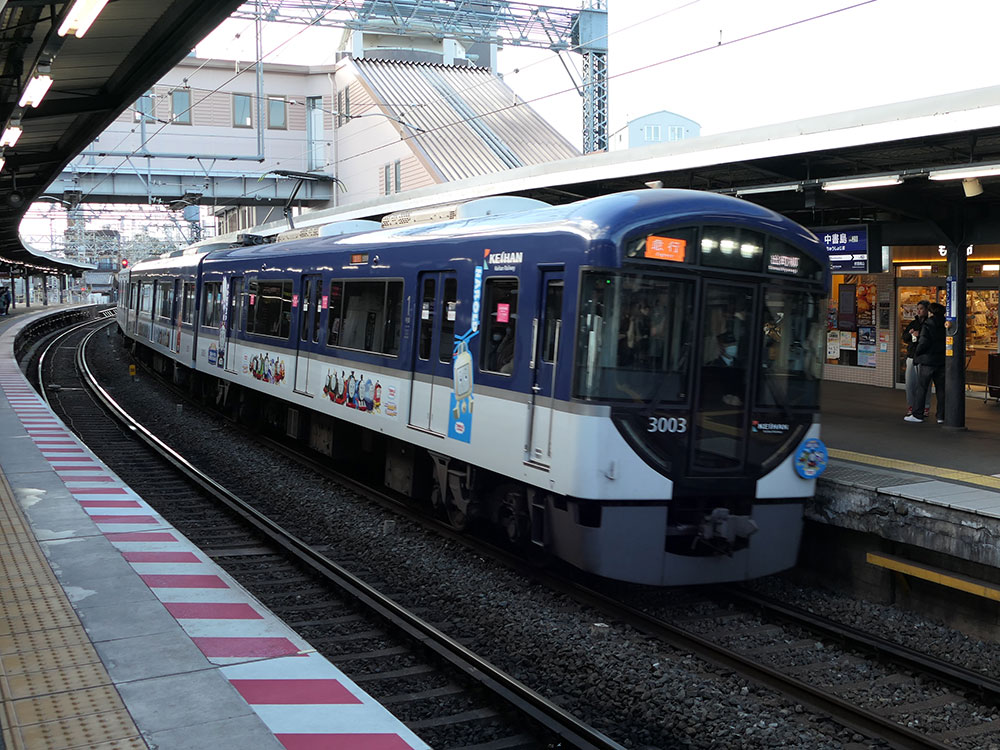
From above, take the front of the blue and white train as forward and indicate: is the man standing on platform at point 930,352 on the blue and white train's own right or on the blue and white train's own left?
on the blue and white train's own left

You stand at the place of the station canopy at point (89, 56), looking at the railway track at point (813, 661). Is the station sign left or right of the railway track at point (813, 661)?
left

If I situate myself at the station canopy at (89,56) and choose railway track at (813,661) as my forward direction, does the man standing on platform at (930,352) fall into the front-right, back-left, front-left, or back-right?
front-left

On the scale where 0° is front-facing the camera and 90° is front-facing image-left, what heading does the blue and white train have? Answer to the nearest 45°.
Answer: approximately 315°

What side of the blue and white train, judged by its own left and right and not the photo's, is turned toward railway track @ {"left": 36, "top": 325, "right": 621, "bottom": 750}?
right

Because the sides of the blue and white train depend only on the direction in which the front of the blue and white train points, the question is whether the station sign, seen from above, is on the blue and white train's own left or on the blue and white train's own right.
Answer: on the blue and white train's own left
